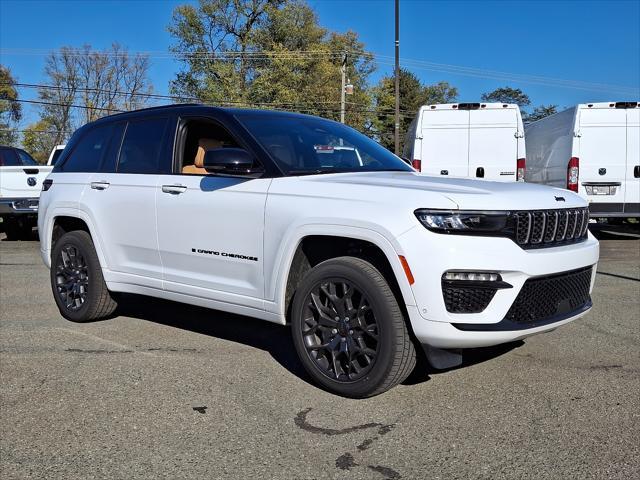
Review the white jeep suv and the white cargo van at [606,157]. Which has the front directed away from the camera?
the white cargo van

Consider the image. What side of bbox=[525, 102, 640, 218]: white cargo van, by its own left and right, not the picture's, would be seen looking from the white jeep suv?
back

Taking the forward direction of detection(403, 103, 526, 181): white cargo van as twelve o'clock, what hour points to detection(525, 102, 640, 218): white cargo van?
detection(525, 102, 640, 218): white cargo van is roughly at 3 o'clock from detection(403, 103, 526, 181): white cargo van.

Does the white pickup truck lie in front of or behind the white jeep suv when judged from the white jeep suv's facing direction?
behind

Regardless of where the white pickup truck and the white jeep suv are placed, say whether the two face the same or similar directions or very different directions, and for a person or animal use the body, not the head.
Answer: very different directions

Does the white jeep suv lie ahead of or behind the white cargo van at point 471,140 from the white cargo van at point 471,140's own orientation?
behind

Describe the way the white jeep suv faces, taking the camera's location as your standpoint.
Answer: facing the viewer and to the right of the viewer

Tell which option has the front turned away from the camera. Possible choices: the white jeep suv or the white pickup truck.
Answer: the white pickup truck

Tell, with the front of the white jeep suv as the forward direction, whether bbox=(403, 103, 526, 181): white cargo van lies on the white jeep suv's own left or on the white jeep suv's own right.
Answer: on the white jeep suv's own left

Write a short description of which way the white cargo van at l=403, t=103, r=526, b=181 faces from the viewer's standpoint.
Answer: facing away from the viewer

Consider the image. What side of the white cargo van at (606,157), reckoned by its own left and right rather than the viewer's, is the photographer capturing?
back

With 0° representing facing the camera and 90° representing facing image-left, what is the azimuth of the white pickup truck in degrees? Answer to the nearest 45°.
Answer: approximately 180°

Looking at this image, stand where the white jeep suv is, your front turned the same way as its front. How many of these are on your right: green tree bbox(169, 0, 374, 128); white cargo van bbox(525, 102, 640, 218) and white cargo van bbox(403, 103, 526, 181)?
0

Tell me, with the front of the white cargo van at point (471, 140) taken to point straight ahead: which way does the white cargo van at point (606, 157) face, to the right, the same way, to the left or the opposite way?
the same way

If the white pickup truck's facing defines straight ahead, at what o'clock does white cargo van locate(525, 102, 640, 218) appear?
The white cargo van is roughly at 4 o'clock from the white pickup truck.

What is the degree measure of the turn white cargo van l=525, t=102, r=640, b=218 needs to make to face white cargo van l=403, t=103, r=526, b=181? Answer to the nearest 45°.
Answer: approximately 90° to its left

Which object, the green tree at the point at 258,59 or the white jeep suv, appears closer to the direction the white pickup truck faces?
the green tree
